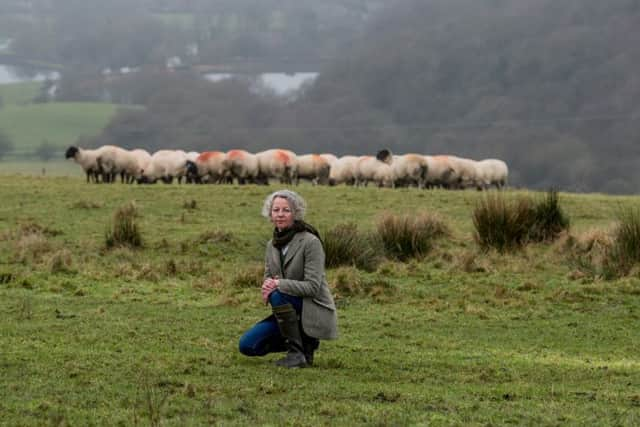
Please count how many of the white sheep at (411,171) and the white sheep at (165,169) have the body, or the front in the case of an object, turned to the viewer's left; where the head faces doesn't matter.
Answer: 2

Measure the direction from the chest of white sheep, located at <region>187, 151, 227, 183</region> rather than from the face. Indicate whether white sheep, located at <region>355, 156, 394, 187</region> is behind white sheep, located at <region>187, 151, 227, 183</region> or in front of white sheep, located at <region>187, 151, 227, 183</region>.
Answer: behind

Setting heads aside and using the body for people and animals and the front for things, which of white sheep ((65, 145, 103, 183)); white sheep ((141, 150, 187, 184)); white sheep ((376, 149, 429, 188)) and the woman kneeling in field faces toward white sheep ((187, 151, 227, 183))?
white sheep ((376, 149, 429, 188))

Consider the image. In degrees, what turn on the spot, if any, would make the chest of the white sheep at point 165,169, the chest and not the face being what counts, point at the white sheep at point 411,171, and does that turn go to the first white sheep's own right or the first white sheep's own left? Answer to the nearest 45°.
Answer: approximately 180°

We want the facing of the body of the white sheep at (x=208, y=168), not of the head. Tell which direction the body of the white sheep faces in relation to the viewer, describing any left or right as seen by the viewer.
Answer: facing to the left of the viewer

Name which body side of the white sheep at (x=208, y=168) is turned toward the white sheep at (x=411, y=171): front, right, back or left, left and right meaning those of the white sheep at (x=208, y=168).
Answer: back

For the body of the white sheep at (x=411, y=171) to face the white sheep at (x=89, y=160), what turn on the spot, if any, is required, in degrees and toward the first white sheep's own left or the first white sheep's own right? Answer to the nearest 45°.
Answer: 0° — it already faces it

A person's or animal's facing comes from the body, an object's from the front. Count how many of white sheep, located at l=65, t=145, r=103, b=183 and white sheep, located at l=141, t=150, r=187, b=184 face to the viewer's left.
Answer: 2

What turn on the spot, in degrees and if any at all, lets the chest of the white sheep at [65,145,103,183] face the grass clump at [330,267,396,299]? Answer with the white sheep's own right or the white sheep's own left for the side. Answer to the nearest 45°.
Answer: approximately 90° to the white sheep's own left

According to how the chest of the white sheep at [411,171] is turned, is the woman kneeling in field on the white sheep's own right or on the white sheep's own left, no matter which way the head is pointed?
on the white sheep's own left

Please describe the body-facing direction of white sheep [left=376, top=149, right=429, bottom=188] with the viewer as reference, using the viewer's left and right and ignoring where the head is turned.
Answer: facing to the left of the viewer

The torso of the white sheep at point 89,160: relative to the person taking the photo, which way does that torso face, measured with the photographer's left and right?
facing to the left of the viewer

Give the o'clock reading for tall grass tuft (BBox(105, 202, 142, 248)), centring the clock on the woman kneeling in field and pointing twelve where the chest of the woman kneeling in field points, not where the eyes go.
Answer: The tall grass tuft is roughly at 4 o'clock from the woman kneeling in field.

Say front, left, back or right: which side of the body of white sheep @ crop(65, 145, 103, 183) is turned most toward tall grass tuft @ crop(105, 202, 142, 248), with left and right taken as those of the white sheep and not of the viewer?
left

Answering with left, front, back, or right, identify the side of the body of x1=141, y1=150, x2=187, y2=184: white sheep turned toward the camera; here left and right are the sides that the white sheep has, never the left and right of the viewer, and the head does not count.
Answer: left
